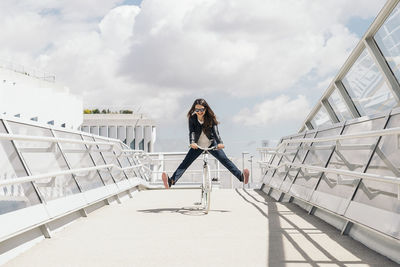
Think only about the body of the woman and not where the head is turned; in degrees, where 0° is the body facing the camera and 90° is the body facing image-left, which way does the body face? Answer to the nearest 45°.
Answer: approximately 0°

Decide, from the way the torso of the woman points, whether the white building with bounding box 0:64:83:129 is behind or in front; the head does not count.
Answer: behind
